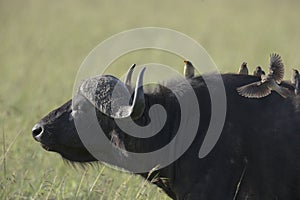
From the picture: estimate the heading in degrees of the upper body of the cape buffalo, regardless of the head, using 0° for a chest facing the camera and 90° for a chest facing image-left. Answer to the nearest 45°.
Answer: approximately 90°

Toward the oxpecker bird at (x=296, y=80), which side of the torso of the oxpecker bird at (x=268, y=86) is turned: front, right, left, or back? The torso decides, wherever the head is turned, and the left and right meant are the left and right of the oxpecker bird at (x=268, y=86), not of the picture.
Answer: back
